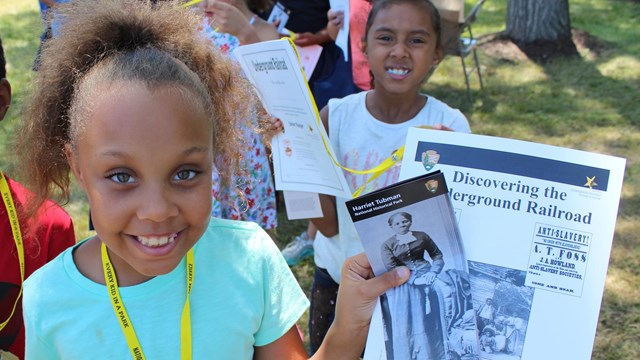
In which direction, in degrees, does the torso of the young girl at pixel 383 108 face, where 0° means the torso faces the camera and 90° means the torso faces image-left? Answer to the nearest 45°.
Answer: approximately 0°

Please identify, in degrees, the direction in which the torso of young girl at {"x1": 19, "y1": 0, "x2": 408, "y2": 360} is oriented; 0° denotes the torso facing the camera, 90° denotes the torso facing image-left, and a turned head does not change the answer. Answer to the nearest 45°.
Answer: approximately 0°

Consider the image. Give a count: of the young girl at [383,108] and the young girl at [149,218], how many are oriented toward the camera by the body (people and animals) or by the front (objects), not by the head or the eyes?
2

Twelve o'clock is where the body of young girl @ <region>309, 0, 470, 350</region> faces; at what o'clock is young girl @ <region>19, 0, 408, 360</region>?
young girl @ <region>19, 0, 408, 360</region> is roughly at 1 o'clock from young girl @ <region>309, 0, 470, 350</region>.

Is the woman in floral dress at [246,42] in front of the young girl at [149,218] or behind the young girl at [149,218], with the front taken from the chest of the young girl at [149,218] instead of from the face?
behind
